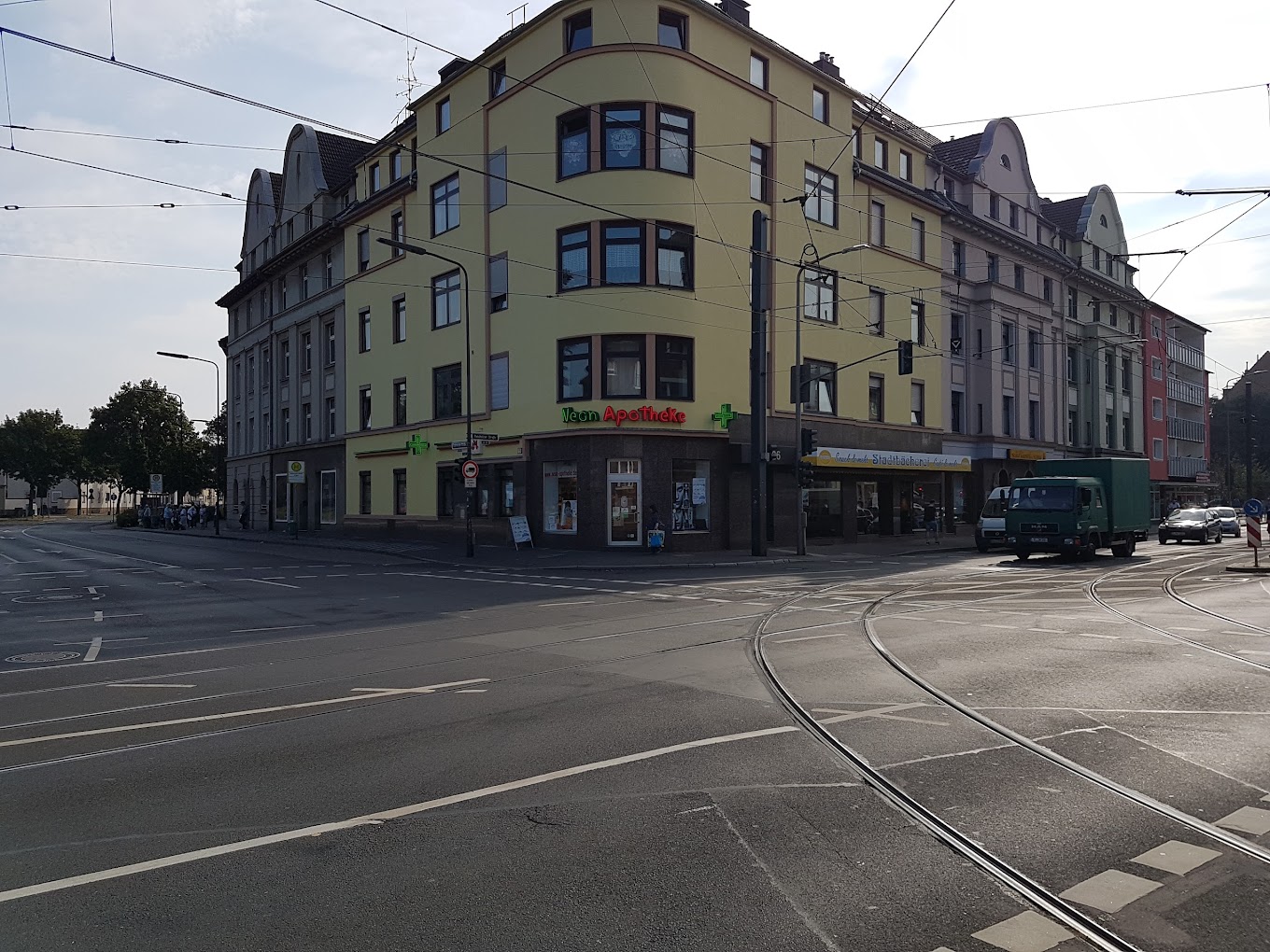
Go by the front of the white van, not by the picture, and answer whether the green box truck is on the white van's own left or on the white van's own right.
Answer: on the white van's own left

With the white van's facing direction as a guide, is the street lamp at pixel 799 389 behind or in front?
in front

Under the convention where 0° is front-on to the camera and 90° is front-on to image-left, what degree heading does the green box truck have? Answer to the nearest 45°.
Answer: approximately 45°

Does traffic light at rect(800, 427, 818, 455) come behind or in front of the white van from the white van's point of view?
in front

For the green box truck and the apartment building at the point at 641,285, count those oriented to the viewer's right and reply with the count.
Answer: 0

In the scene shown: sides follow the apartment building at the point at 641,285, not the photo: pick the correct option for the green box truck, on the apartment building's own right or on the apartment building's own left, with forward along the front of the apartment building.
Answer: on the apartment building's own left

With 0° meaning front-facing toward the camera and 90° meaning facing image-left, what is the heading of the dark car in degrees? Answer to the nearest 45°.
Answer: approximately 45°

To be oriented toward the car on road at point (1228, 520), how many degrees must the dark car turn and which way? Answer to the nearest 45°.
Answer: approximately 135° to its right
